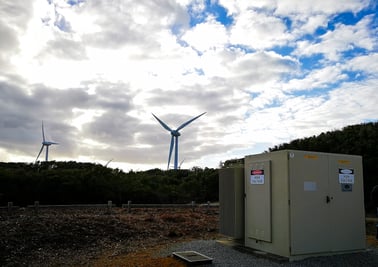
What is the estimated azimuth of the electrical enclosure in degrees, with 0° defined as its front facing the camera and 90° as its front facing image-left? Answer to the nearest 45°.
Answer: approximately 315°
